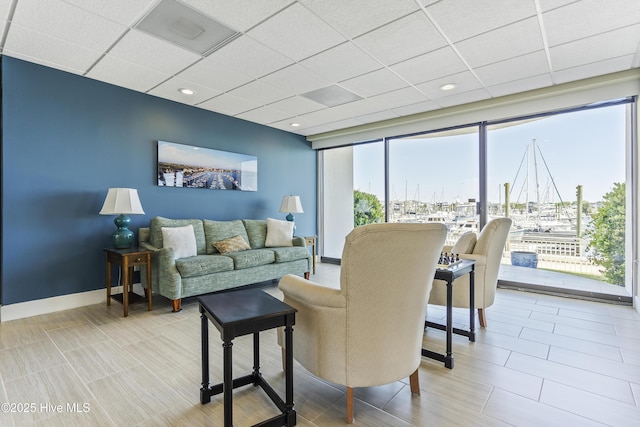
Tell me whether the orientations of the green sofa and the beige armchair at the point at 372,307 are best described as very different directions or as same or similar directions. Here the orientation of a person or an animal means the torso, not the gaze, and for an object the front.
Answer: very different directions

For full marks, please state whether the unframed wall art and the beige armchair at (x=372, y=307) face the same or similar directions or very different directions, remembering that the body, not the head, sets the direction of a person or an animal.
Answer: very different directions

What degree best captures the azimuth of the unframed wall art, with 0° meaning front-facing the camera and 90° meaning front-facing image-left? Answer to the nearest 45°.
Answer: approximately 315°

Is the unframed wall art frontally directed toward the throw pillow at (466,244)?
yes

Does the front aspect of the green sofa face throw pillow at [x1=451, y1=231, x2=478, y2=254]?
yes

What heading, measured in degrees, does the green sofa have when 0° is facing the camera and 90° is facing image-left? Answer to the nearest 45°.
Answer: approximately 315°
